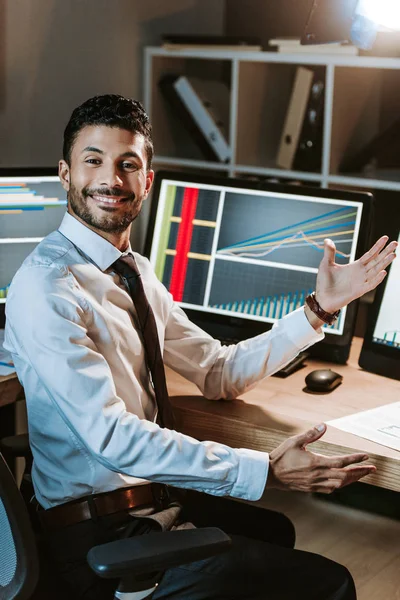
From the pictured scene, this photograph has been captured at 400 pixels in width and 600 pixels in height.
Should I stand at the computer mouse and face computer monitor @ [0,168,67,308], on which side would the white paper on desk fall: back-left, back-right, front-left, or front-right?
back-left

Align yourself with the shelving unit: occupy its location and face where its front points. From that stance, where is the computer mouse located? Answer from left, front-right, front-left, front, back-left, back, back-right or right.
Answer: front

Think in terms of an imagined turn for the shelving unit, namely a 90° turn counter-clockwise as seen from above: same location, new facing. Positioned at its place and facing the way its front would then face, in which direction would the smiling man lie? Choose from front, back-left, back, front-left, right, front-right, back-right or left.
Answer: right

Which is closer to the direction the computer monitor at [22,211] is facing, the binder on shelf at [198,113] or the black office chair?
the black office chair

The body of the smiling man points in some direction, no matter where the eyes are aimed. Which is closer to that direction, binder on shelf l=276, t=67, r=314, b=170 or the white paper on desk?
the white paper on desk

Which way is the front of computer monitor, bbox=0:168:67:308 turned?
toward the camera

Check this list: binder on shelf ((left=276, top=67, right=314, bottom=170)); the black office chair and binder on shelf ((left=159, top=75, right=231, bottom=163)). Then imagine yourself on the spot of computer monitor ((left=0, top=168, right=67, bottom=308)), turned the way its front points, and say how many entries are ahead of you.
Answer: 1

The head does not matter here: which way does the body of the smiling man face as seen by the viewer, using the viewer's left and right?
facing the viewer and to the right of the viewer

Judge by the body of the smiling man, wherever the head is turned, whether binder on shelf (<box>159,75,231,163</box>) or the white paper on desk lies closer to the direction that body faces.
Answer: the white paper on desk

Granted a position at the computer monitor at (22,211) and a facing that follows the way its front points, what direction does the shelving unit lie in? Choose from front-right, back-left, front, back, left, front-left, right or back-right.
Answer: back-left

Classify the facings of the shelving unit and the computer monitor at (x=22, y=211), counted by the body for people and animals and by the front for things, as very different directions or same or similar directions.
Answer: same or similar directions

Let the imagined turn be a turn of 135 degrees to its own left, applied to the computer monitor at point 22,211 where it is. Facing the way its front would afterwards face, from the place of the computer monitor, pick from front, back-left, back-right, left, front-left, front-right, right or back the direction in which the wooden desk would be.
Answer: right

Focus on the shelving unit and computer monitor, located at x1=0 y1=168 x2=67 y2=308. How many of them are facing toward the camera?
2

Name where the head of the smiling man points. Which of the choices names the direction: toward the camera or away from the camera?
toward the camera

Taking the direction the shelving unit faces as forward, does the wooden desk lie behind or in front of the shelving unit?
in front

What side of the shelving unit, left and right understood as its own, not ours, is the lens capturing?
front

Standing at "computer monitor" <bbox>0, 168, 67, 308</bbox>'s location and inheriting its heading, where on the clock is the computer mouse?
The computer mouse is roughly at 10 o'clock from the computer monitor.

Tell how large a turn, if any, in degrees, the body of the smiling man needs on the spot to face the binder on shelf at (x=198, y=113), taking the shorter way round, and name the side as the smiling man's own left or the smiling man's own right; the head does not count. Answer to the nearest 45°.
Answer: approximately 135° to the smiling man's own left
